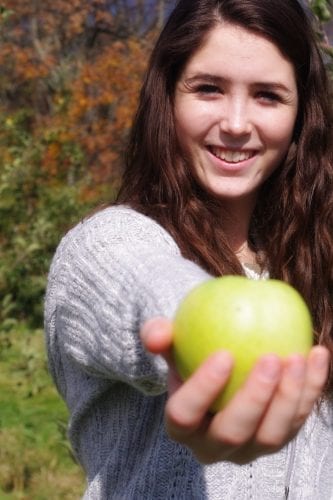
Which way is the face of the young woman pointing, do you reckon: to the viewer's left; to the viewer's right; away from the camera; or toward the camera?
toward the camera

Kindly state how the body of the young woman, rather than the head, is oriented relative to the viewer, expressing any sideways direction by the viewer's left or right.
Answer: facing the viewer
